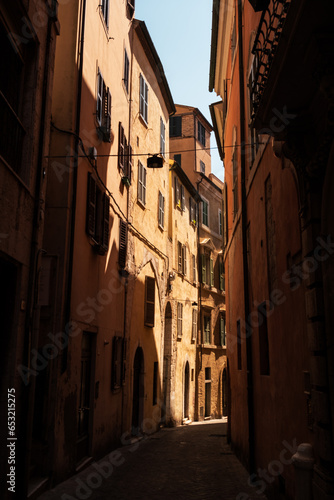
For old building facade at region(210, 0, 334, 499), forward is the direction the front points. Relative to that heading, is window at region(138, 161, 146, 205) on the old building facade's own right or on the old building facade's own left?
on the old building facade's own right

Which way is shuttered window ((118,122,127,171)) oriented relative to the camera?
to the viewer's right

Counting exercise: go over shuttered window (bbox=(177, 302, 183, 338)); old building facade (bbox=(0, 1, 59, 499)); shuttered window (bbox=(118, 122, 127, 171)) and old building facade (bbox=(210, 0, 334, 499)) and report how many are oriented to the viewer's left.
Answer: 1

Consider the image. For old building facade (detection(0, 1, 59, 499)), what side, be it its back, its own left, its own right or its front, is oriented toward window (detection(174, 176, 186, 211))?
left

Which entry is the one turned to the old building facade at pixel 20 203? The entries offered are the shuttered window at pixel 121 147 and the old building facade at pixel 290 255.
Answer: the old building facade at pixel 290 255

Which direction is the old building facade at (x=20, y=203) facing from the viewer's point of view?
to the viewer's right

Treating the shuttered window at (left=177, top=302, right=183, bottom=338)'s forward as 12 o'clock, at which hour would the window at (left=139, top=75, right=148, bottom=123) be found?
The window is roughly at 2 o'clock from the shuttered window.

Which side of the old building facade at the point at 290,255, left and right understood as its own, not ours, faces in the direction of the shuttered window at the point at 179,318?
right

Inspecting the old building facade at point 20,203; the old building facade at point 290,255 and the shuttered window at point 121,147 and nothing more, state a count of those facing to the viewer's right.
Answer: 2

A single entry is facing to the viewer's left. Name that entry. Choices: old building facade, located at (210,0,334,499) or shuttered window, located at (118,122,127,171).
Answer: the old building facade

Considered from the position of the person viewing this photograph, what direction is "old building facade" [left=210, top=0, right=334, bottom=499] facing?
facing to the left of the viewer

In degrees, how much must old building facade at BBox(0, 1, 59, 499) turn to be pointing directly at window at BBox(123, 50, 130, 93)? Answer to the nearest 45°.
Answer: approximately 90° to its left

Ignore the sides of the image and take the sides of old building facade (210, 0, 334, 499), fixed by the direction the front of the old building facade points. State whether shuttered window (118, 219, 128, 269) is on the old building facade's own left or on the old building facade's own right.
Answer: on the old building facade's own right
